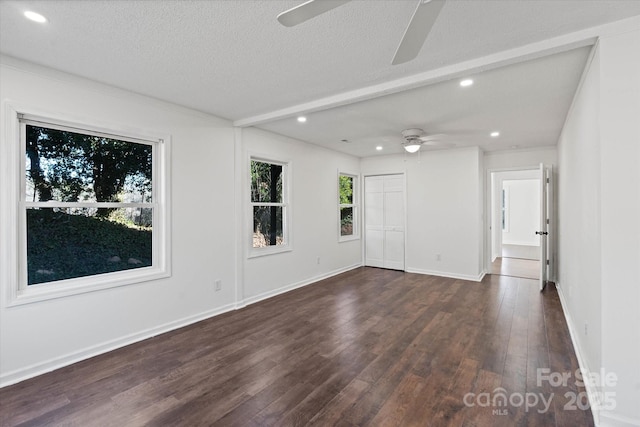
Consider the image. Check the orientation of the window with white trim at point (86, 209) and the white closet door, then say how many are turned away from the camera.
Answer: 0

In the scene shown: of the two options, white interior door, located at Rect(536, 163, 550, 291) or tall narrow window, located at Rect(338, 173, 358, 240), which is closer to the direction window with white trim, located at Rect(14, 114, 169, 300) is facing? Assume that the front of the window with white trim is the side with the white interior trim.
the white interior door

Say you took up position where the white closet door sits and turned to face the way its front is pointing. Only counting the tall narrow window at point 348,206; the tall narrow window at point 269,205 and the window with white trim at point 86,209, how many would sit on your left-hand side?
0

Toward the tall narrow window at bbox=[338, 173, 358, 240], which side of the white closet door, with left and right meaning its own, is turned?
front

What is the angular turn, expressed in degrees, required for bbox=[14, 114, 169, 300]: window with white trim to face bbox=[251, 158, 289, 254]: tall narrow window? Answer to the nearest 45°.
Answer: approximately 45° to its left

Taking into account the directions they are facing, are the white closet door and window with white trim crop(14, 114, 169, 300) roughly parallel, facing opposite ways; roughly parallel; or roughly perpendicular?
roughly perpendicular

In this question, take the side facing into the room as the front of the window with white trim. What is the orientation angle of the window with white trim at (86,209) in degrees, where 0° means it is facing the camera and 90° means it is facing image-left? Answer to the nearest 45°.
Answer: approximately 315°

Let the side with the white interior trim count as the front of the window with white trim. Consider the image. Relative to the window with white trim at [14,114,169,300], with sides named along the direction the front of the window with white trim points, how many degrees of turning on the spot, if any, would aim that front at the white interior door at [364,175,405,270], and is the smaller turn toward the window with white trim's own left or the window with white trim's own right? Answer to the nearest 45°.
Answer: approximately 45° to the window with white trim's own left

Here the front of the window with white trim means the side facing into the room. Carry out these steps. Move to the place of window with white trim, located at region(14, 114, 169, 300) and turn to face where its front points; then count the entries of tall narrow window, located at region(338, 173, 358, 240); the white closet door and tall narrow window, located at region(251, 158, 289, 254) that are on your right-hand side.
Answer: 0

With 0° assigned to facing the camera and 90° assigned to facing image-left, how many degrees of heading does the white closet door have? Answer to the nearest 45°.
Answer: approximately 0°

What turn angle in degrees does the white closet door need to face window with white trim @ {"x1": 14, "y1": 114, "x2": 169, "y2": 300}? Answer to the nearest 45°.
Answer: approximately 45° to its right

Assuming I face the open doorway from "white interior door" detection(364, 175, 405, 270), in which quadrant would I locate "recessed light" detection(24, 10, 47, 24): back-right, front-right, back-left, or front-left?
back-right

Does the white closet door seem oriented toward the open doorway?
no

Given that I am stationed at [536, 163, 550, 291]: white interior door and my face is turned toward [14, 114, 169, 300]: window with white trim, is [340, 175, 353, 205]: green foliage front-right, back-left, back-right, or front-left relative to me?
front-right

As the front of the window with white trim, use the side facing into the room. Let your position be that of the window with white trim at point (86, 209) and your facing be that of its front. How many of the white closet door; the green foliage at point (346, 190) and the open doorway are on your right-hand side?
0

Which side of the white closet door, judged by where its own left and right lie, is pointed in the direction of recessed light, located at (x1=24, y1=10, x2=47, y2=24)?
front

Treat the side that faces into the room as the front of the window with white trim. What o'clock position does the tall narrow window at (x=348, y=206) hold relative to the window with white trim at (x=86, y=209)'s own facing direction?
The tall narrow window is roughly at 10 o'clock from the window with white trim.

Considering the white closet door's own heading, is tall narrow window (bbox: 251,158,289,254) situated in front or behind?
in front

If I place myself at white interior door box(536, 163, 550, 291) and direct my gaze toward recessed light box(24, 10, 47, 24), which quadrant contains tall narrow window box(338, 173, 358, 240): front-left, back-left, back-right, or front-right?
front-right
